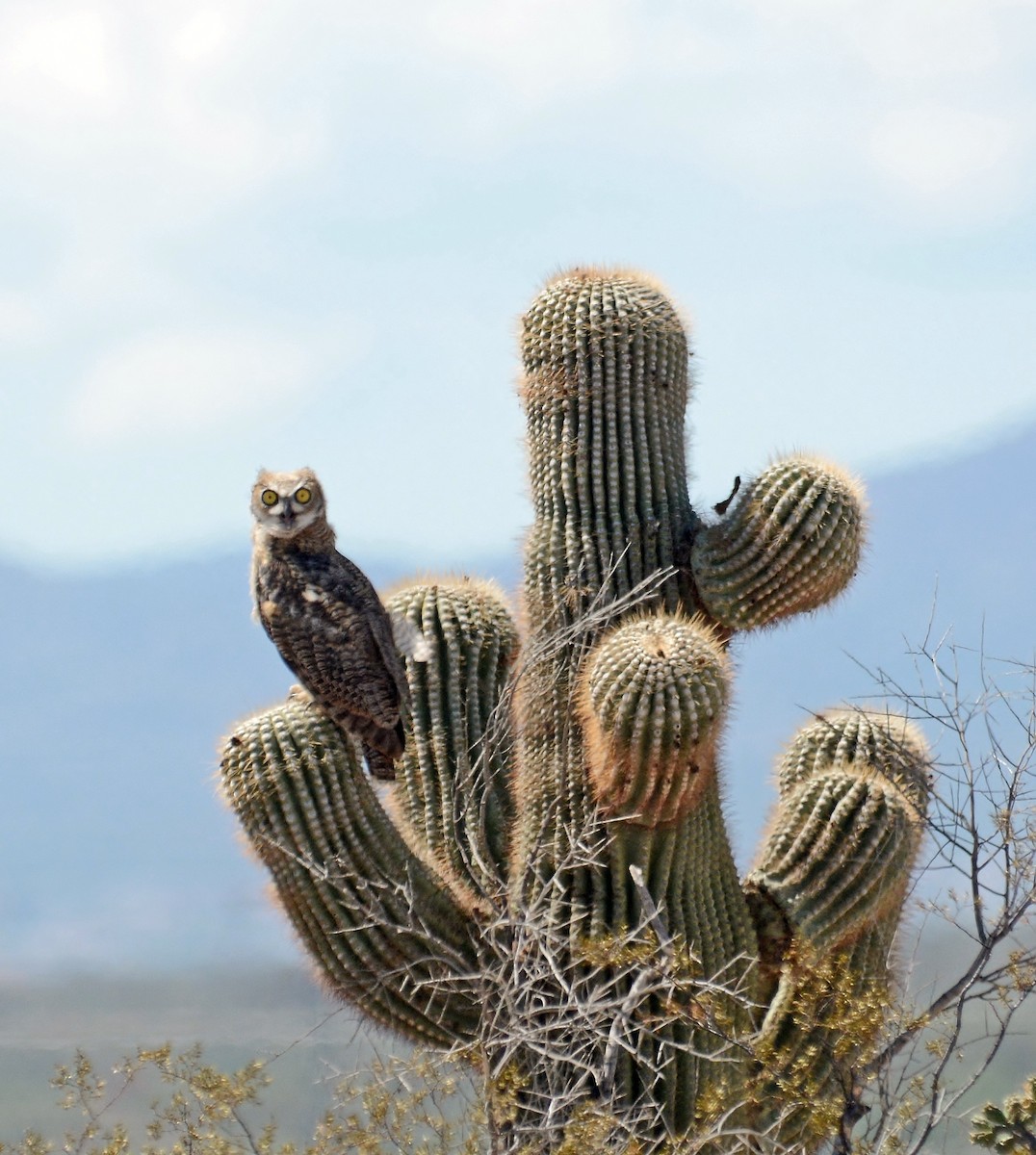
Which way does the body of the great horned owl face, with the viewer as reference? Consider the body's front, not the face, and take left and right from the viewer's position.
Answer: facing away from the viewer and to the left of the viewer
